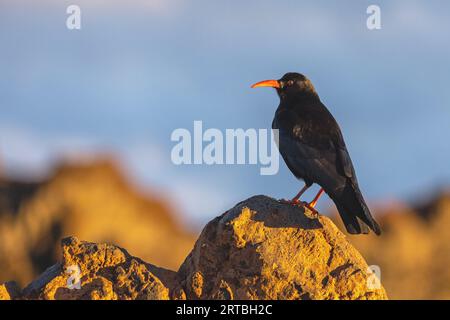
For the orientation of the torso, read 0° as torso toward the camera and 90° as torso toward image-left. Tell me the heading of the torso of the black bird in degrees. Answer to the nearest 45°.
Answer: approximately 90°
